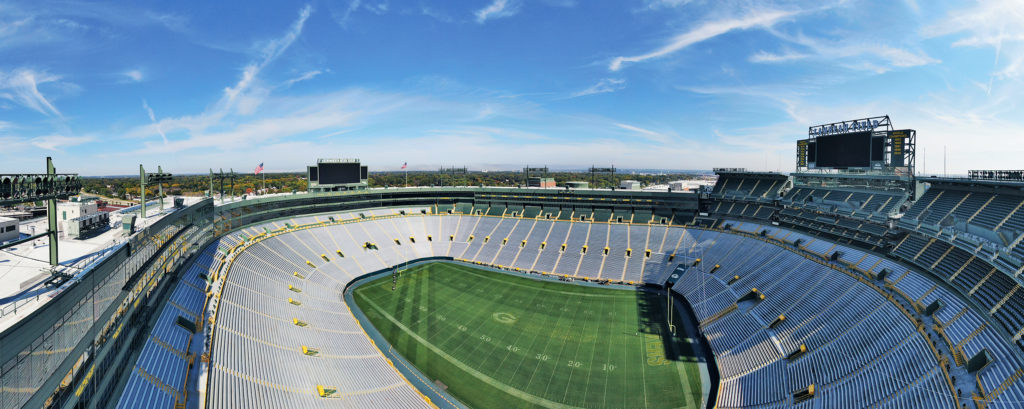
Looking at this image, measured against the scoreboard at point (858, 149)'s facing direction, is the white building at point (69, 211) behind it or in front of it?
in front

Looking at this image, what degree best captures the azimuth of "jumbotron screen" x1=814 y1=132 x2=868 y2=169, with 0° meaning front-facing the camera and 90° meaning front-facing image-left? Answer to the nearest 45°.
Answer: approximately 45°

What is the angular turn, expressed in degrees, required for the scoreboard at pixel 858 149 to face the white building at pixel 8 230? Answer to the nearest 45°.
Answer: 0° — it already faces it

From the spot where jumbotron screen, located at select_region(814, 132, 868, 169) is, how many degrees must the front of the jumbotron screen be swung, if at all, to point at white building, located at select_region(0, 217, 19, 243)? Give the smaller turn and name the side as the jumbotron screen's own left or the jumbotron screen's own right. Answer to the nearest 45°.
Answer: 0° — it already faces it

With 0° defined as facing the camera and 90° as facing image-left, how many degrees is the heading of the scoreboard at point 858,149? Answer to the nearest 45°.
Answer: approximately 45°

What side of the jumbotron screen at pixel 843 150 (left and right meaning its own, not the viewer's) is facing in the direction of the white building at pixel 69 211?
front
